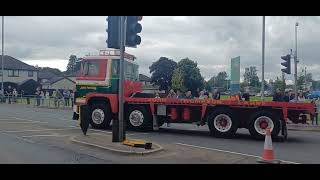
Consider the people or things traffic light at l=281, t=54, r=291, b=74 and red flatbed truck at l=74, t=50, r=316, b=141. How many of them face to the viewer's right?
0

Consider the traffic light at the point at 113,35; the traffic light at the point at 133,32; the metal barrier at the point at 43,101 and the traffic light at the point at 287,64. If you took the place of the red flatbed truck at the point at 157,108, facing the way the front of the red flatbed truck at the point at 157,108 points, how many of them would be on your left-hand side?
2

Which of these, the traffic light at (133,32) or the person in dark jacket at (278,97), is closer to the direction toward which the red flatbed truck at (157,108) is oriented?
the traffic light

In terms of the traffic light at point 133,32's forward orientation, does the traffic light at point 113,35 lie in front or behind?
behind

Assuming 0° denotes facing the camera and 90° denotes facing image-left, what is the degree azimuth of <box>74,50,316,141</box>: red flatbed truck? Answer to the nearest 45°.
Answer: approximately 90°

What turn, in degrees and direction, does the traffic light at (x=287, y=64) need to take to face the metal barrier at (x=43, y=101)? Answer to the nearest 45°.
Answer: approximately 45° to its right

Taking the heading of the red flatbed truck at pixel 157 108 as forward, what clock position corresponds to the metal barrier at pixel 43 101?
The metal barrier is roughly at 2 o'clock from the red flatbed truck.
